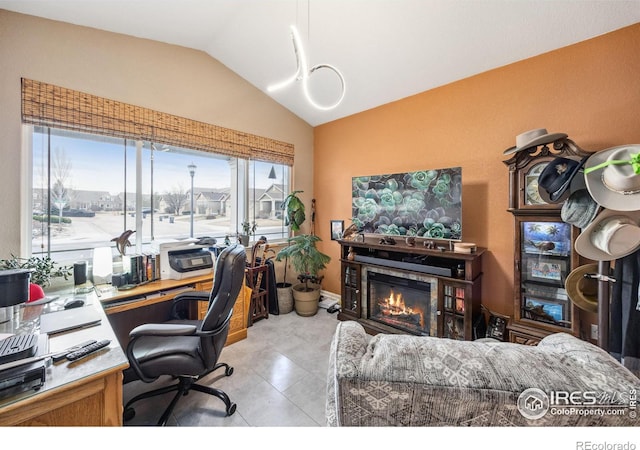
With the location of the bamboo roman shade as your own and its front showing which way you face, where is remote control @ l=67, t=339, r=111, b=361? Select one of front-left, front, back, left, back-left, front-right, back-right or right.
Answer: front-right

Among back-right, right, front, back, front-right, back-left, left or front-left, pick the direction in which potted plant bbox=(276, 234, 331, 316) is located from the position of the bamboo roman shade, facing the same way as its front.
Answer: front-left

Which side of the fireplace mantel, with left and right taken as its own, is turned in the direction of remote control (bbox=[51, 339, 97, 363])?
front

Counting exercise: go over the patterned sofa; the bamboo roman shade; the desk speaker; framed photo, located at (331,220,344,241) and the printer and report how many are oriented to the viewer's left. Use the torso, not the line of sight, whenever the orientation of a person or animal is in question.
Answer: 0

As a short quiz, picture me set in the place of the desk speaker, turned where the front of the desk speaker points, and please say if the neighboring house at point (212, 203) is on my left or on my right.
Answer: on my left

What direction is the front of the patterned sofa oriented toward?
away from the camera

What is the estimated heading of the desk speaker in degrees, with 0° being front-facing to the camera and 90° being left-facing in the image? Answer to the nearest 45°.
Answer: approximately 315°

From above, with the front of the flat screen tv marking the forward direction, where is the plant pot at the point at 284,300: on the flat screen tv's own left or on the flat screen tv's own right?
on the flat screen tv's own right

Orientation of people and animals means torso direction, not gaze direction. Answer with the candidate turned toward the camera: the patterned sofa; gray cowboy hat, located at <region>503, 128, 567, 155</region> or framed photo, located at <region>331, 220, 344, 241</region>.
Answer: the framed photo

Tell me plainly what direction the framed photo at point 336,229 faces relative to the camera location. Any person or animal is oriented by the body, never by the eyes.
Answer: facing the viewer

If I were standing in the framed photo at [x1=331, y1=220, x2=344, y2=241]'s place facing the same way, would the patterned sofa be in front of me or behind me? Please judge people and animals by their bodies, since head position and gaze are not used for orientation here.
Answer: in front

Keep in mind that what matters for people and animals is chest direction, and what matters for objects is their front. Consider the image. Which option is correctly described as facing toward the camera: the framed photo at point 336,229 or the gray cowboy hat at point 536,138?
the framed photo

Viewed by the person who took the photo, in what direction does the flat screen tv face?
facing the viewer and to the left of the viewer

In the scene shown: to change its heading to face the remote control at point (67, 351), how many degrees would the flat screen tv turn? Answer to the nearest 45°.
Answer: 0° — it already faces it

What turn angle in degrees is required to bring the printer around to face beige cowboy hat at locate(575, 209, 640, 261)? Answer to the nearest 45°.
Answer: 0° — it already faces it

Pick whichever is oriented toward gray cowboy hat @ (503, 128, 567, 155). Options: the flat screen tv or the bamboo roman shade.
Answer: the bamboo roman shade

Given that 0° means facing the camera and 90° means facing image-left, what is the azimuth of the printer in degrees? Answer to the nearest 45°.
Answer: approximately 315°

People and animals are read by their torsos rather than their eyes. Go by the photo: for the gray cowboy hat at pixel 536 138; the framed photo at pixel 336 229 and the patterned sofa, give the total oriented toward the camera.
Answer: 1
